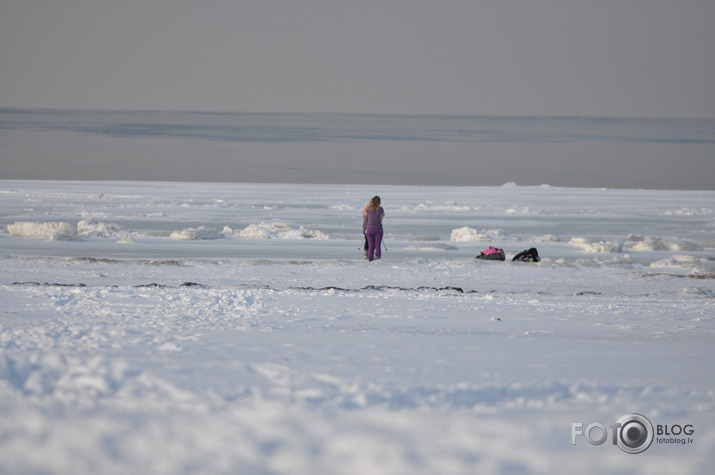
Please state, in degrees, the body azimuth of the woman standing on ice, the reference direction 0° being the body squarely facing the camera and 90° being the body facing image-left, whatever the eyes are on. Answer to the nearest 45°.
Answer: approximately 180°

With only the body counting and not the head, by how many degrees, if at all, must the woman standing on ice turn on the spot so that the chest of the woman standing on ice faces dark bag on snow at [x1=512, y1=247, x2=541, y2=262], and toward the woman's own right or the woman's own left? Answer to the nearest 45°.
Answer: approximately 90° to the woman's own right

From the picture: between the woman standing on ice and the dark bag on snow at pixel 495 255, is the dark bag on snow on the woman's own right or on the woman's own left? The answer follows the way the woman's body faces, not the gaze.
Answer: on the woman's own right
